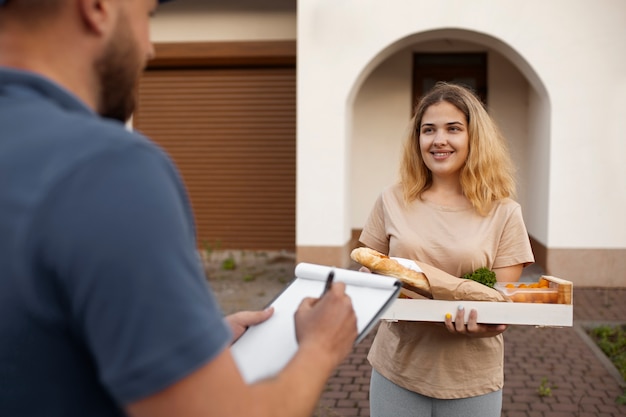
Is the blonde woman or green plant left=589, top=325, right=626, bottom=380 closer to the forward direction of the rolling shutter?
the blonde woman

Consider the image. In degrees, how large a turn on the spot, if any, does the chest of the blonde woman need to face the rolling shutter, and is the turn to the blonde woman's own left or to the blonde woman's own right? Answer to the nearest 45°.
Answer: approximately 135° to the blonde woman's own right

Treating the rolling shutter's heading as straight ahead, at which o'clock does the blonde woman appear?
The blonde woman is roughly at 12 o'clock from the rolling shutter.

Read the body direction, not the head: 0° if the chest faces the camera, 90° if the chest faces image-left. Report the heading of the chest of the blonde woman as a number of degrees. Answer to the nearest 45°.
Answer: approximately 0°

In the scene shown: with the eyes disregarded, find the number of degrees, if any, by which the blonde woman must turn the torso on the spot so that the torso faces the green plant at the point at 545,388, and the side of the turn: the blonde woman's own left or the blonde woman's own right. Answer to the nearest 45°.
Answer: approximately 180°

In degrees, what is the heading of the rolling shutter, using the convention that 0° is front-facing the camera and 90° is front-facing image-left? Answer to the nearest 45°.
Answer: approximately 0°

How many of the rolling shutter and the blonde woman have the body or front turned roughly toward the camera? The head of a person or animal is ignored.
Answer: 2
